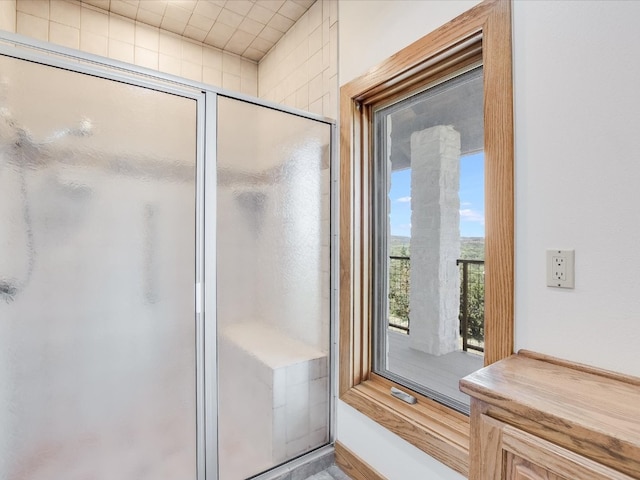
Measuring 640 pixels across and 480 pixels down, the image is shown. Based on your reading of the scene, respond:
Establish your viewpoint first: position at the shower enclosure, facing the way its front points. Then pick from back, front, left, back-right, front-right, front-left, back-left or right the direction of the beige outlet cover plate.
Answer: front

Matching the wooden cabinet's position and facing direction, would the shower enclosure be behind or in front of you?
in front

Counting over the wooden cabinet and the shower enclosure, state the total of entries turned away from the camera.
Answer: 0

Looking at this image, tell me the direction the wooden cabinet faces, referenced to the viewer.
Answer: facing the viewer and to the left of the viewer

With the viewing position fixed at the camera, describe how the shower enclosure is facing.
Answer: facing the viewer and to the right of the viewer

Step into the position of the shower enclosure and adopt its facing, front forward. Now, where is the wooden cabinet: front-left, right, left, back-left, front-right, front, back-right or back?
front

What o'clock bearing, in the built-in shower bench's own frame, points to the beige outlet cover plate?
The beige outlet cover plate is roughly at 9 o'clock from the built-in shower bench.

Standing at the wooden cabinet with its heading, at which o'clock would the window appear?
The window is roughly at 3 o'clock from the wooden cabinet.
